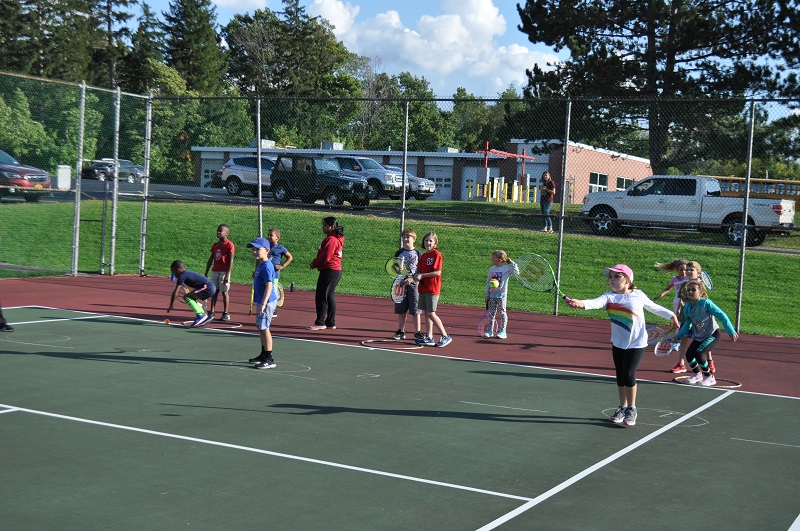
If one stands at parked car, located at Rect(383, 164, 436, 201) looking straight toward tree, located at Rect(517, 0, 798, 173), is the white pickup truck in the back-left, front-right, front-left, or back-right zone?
front-right

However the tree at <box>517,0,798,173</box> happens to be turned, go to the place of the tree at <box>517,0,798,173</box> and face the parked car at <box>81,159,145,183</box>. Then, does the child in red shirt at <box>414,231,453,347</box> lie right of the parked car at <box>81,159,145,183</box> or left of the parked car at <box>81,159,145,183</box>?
left

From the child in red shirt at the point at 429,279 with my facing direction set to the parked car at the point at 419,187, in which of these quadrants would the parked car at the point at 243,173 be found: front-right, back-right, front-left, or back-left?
front-left

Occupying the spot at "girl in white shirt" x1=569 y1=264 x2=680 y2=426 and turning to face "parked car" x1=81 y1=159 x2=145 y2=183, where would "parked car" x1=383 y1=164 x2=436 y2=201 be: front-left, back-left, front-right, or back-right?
front-right

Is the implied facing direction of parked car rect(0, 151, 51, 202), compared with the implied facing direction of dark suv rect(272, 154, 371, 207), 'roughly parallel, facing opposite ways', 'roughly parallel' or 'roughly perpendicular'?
roughly parallel

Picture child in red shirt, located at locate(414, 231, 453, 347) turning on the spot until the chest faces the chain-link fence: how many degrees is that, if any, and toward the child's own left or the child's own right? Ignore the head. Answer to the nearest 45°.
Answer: approximately 135° to the child's own right

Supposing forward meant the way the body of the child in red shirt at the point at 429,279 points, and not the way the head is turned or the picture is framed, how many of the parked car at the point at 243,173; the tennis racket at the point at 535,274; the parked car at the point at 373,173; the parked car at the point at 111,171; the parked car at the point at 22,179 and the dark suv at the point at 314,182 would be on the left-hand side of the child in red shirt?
1

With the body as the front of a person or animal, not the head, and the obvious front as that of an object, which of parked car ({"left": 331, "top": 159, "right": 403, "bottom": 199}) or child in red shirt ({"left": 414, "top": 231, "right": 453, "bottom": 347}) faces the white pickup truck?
the parked car

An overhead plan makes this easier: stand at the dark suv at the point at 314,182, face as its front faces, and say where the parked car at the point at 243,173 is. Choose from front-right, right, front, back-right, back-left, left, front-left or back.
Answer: back

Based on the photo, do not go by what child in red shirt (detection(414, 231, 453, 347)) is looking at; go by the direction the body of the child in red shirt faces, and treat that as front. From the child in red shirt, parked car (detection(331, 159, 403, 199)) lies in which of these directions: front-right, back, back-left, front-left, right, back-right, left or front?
back-right

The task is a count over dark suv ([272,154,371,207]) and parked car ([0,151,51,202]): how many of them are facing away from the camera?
0

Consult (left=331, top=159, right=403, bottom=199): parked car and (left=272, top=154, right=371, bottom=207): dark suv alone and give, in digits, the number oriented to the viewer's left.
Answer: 0

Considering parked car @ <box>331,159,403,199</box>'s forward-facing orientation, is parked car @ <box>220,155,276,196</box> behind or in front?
behind

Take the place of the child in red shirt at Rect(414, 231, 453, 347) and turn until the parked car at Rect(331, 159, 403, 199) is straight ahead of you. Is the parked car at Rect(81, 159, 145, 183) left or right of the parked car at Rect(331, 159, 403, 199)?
left

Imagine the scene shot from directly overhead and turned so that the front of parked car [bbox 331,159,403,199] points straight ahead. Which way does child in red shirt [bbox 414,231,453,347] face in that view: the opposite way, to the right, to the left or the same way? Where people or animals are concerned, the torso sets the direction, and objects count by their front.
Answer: to the right
